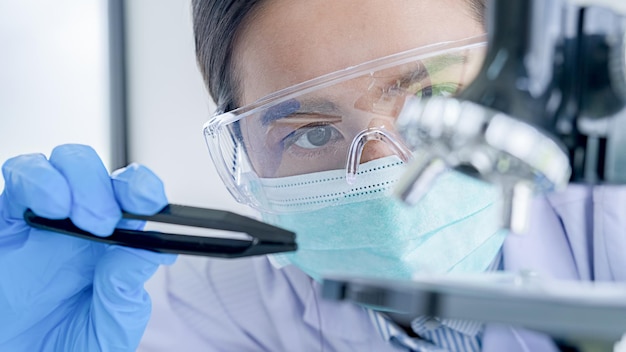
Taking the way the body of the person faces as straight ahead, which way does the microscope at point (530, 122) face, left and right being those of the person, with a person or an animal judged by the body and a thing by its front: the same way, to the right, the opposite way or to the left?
to the right

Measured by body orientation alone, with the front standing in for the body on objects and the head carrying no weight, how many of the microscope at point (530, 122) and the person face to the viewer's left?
1

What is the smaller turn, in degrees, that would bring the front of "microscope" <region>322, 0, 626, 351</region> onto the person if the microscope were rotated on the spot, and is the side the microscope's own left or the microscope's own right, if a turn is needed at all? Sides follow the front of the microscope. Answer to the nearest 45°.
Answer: approximately 45° to the microscope's own right

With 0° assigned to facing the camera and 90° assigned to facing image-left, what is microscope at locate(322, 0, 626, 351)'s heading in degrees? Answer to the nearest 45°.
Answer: approximately 90°

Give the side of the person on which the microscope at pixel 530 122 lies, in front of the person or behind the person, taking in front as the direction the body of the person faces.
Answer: in front

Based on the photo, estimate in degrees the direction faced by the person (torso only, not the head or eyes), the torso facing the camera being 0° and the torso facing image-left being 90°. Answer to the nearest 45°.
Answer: approximately 0°
